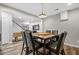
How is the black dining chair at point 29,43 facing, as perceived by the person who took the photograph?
facing away from the viewer and to the right of the viewer
